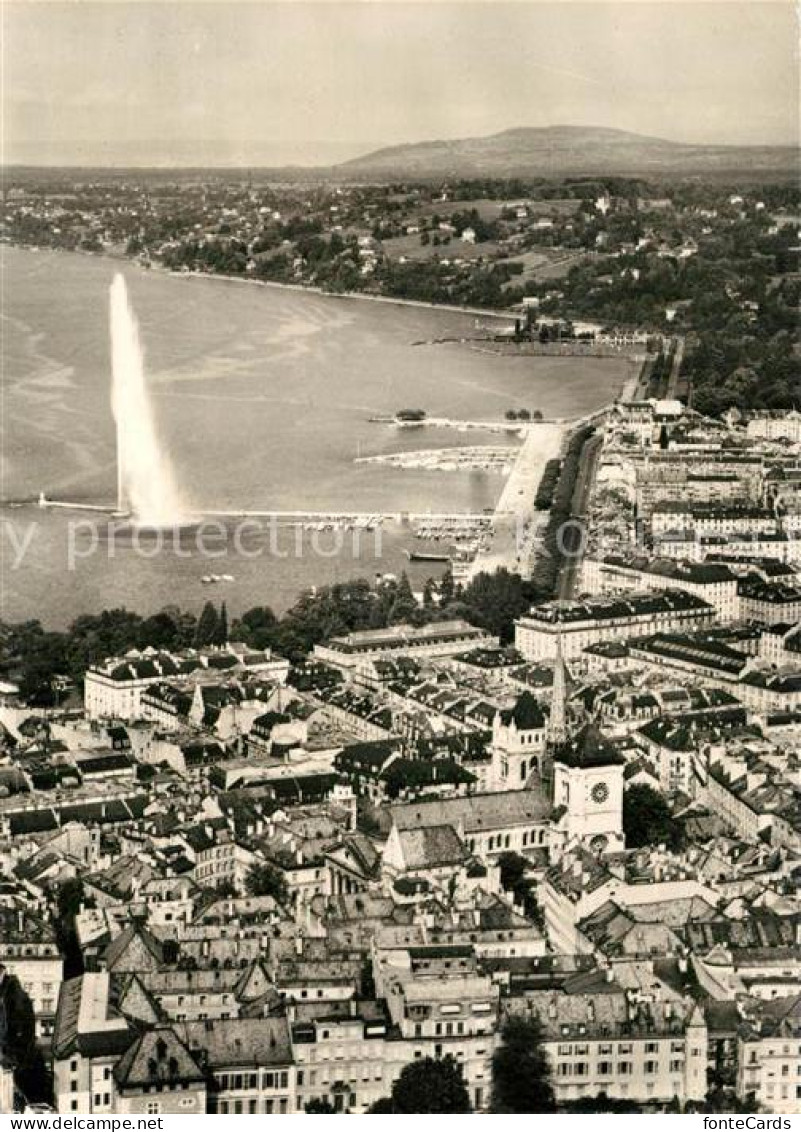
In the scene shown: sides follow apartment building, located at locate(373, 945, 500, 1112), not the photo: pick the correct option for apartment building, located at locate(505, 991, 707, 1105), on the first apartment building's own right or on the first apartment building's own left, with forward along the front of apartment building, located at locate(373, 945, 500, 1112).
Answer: on the first apartment building's own left

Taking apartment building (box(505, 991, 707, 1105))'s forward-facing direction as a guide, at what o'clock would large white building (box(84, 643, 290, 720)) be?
The large white building is roughly at 5 o'clock from the apartment building.

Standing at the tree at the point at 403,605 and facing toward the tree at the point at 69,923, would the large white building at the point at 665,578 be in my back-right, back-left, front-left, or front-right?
back-left

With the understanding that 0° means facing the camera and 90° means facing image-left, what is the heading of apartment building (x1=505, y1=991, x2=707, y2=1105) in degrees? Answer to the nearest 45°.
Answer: approximately 0°

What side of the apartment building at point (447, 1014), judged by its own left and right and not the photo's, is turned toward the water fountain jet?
back

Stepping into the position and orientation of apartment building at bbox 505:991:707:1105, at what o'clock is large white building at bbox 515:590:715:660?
The large white building is roughly at 6 o'clock from the apartment building.

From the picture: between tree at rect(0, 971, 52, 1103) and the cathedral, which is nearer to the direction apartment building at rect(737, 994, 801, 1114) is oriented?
the tree

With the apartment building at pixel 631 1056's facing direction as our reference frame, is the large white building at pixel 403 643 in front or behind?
behind
